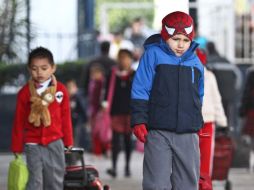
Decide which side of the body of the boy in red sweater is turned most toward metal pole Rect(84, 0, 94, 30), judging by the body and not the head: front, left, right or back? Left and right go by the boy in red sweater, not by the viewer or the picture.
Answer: back

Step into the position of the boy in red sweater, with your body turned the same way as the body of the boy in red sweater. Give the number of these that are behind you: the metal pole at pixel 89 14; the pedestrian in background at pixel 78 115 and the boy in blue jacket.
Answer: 2

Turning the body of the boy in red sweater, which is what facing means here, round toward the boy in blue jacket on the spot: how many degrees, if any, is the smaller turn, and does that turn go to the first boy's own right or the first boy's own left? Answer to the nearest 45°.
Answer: approximately 45° to the first boy's own left

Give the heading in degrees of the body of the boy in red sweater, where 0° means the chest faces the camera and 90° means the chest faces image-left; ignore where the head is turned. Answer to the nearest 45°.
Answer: approximately 0°

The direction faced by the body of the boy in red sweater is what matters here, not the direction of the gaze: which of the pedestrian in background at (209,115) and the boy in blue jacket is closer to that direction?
the boy in blue jacket

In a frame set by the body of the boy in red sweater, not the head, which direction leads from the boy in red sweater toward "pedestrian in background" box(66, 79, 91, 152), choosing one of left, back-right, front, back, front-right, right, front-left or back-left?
back
